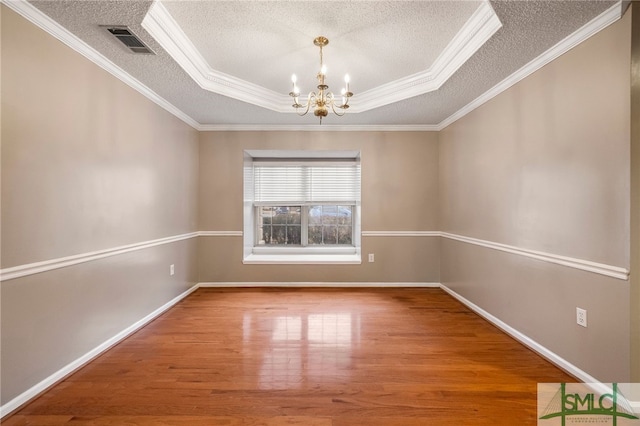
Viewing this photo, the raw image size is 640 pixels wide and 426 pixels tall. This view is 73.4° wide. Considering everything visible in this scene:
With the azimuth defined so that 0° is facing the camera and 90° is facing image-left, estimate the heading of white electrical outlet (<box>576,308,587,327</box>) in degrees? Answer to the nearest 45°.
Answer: approximately 45°
